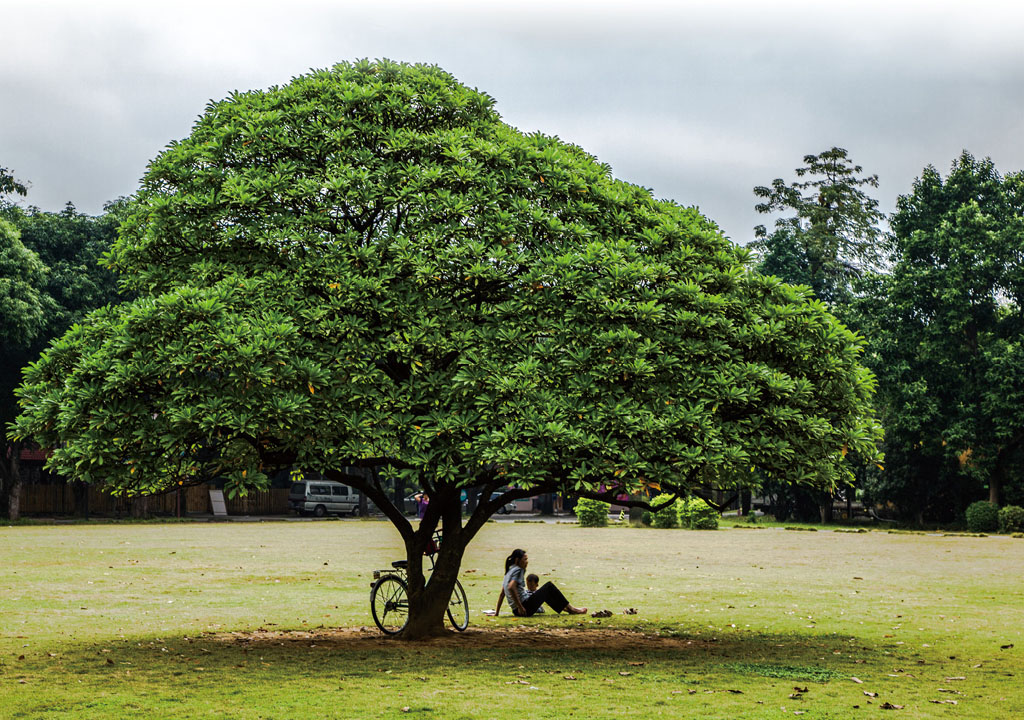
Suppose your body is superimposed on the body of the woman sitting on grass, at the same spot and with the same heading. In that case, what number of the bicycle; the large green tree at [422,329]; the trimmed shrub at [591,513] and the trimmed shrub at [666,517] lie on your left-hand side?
2

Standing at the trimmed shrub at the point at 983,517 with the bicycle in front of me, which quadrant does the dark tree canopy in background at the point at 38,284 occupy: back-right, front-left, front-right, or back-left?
front-right

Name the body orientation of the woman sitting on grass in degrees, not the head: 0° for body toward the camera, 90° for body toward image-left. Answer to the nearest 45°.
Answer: approximately 270°

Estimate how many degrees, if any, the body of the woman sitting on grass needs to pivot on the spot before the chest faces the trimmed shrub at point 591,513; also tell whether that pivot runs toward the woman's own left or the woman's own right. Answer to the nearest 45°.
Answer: approximately 90° to the woman's own left

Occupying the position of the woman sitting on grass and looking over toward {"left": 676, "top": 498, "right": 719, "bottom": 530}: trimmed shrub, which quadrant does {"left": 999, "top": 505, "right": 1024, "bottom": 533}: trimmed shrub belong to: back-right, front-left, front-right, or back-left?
front-right

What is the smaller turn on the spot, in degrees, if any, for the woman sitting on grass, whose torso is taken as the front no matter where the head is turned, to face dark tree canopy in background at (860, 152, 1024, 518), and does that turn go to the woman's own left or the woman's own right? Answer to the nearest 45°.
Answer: approximately 45° to the woman's own left

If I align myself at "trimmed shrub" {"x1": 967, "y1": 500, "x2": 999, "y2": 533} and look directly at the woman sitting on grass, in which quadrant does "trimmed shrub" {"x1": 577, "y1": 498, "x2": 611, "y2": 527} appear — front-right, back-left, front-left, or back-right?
front-right

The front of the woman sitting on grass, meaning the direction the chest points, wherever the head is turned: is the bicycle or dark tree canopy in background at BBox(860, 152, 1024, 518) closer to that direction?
the dark tree canopy in background

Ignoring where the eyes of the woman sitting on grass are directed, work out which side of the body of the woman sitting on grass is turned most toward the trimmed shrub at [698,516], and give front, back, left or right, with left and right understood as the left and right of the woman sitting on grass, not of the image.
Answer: left

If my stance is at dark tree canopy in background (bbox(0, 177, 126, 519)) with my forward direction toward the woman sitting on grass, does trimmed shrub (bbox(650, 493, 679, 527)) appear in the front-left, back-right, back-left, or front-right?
front-left

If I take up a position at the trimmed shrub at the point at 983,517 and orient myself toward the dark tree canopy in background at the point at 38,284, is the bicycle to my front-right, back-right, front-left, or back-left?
front-left

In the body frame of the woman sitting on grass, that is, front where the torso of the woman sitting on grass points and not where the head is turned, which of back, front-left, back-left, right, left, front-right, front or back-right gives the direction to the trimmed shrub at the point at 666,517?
left

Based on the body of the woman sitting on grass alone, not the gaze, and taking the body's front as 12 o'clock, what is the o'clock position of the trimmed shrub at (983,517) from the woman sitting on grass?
The trimmed shrub is roughly at 10 o'clock from the woman sitting on grass.
